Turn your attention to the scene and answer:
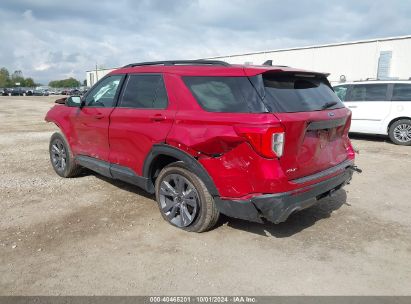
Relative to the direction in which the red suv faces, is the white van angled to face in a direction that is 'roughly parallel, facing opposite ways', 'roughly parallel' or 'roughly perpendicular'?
roughly parallel

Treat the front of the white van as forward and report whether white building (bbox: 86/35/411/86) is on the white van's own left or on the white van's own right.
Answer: on the white van's own right

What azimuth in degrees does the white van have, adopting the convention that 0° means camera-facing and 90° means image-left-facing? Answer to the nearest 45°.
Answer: approximately 90°

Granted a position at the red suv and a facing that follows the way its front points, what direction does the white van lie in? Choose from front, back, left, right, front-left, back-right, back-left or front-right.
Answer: right

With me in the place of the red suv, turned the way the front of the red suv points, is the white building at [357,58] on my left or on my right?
on my right

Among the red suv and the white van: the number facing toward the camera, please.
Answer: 0

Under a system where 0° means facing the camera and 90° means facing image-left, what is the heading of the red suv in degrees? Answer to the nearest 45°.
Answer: approximately 135°
